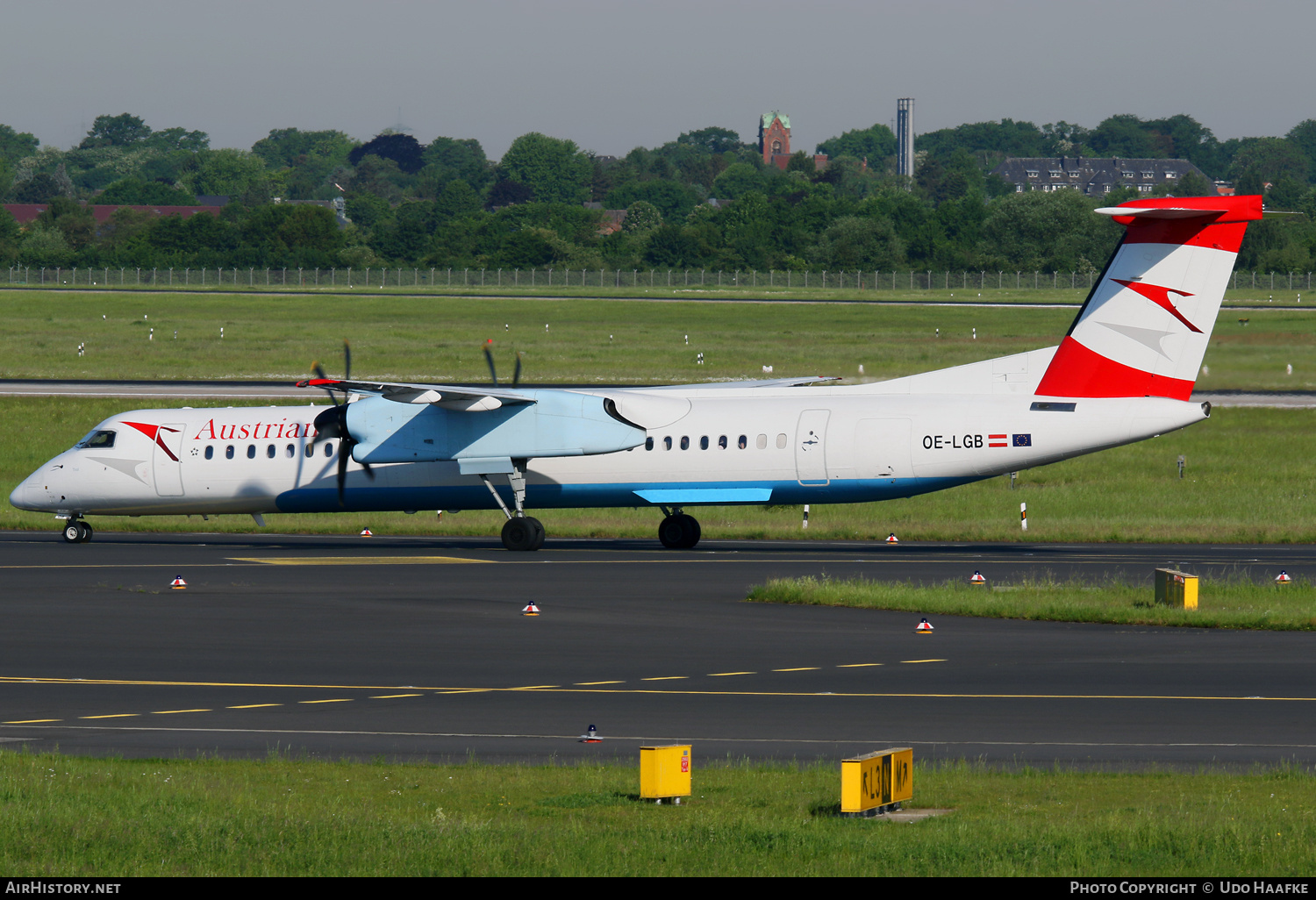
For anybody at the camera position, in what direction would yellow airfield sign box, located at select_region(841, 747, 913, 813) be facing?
facing the viewer and to the right of the viewer

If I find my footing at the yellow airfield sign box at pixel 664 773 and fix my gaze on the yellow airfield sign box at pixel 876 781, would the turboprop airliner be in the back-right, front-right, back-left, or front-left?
back-left

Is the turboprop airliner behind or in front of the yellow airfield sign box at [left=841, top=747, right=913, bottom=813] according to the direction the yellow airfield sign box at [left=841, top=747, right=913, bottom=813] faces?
behind
